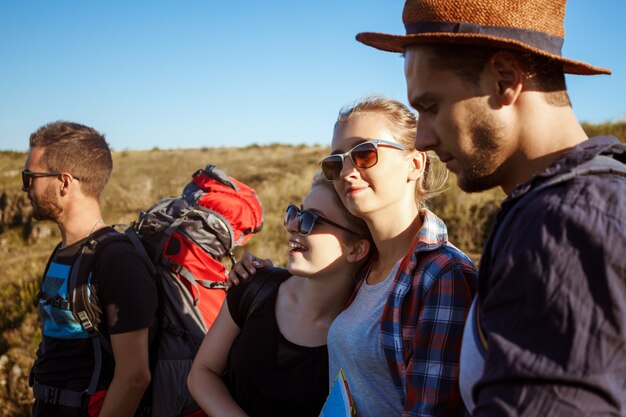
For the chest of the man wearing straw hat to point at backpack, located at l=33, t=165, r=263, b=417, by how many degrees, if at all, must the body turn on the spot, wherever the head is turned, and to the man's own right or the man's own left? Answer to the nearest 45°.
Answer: approximately 45° to the man's own right

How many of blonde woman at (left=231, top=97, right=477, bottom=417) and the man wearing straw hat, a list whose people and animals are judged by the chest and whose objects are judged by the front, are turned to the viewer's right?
0

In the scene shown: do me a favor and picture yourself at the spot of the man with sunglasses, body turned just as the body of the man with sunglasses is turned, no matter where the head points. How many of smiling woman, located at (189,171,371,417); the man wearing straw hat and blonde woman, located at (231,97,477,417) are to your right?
0

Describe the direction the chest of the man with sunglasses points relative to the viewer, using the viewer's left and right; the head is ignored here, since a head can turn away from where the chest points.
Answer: facing to the left of the viewer

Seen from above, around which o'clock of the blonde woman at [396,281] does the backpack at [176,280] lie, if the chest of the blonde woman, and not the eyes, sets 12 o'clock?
The backpack is roughly at 3 o'clock from the blonde woman.

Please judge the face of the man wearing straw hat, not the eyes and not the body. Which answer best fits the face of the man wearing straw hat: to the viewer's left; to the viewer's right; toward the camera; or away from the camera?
to the viewer's left

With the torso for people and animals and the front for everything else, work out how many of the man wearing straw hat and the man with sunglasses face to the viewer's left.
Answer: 2

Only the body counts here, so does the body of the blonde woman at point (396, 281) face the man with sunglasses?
no

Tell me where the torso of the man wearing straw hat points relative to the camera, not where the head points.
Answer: to the viewer's left

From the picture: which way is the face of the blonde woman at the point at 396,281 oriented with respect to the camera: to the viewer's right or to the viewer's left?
to the viewer's left

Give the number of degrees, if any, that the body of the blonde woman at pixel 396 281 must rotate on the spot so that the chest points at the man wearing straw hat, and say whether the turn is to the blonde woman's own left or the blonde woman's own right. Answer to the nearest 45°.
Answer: approximately 45° to the blonde woman's own left

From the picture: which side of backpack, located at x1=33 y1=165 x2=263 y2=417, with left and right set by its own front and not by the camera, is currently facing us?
right

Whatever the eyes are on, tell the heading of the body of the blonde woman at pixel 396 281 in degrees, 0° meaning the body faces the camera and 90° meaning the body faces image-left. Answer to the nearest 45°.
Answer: approximately 45°

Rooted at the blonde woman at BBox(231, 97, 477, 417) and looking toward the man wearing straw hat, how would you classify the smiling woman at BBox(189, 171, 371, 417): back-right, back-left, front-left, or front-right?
back-right

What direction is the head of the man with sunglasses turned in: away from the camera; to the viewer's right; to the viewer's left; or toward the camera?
to the viewer's left
